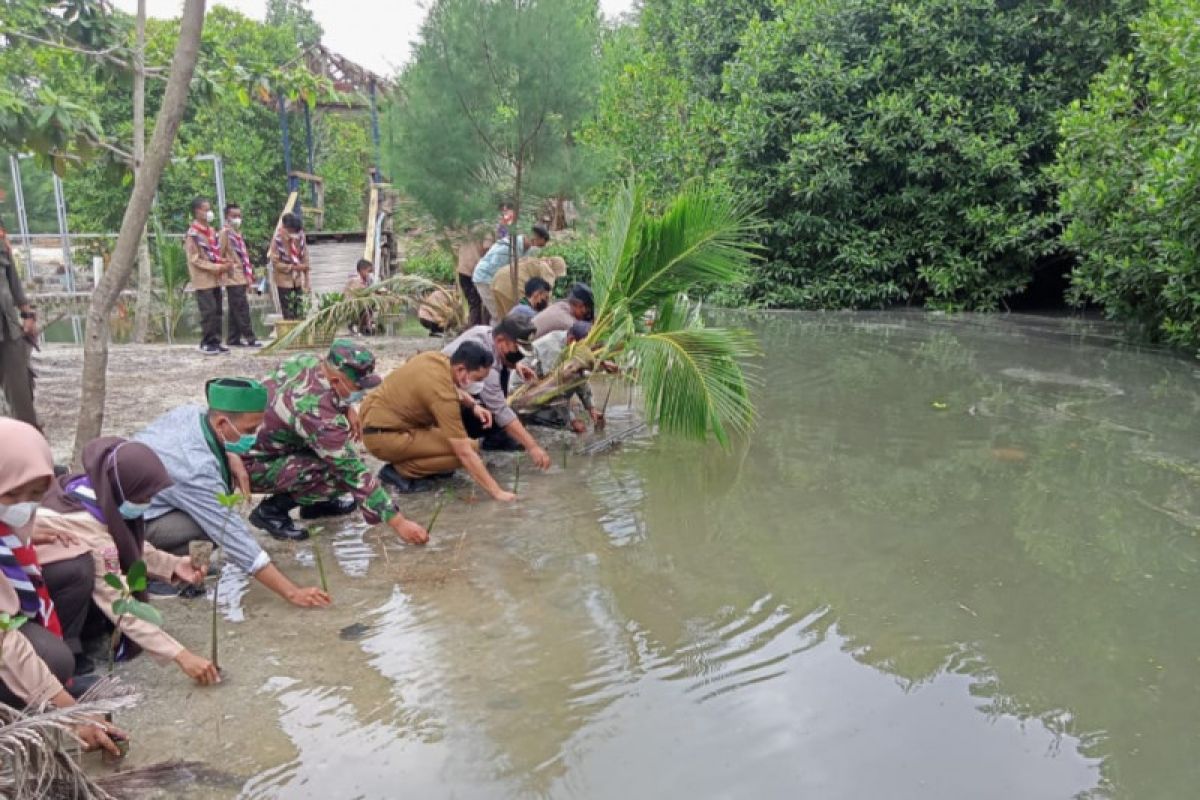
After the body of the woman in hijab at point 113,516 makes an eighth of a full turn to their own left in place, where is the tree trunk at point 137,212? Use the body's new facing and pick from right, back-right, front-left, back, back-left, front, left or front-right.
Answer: left

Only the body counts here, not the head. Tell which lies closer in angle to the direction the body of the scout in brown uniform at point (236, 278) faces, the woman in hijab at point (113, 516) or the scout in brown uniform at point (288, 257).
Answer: the woman in hijab

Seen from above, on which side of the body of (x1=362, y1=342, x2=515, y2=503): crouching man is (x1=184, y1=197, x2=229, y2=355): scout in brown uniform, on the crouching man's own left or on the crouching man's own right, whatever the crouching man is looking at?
on the crouching man's own left

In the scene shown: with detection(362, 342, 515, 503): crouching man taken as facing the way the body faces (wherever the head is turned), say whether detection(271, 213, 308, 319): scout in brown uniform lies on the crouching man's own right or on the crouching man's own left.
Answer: on the crouching man's own left

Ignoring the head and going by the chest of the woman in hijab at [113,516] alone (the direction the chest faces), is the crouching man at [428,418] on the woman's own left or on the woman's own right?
on the woman's own left

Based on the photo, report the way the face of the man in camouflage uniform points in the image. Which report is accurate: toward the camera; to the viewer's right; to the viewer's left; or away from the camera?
to the viewer's right

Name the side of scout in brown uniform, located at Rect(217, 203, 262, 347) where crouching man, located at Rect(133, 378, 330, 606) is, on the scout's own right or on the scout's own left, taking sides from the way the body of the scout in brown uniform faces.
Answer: on the scout's own right

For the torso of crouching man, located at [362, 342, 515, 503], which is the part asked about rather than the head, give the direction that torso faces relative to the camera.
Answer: to the viewer's right
